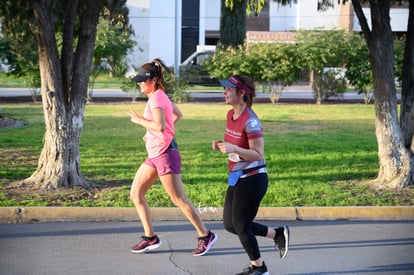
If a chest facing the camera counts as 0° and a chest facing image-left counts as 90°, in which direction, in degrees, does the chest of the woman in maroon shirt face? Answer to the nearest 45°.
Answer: approximately 45°

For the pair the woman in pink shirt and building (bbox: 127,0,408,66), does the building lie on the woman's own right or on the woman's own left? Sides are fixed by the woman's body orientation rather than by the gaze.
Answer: on the woman's own right

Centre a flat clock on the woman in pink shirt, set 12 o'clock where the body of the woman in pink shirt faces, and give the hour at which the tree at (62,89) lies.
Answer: The tree is roughly at 2 o'clock from the woman in pink shirt.

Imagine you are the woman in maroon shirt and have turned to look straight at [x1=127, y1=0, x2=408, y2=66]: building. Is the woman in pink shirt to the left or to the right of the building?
left

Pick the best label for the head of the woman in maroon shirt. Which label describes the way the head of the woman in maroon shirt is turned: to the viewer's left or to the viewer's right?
to the viewer's left

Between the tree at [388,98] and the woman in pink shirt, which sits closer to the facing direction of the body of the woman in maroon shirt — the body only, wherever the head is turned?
the woman in pink shirt

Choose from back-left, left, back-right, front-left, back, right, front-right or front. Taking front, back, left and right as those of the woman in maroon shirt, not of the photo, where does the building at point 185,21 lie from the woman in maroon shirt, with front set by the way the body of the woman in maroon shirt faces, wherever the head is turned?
back-right

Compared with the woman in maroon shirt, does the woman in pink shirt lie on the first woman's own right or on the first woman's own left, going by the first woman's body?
on the first woman's own right

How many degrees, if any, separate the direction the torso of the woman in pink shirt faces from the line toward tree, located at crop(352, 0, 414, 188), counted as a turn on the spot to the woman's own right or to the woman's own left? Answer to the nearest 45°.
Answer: approximately 135° to the woman's own right

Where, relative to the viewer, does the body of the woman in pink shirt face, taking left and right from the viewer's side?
facing to the left of the viewer

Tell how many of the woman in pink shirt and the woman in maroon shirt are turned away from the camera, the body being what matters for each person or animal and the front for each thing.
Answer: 0

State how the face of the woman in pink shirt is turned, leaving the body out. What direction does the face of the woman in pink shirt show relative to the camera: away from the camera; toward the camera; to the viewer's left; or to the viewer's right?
to the viewer's left
